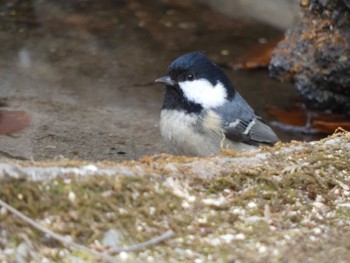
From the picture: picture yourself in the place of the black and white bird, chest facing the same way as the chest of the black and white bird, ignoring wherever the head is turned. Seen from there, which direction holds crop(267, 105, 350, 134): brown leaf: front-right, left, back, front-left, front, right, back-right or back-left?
back

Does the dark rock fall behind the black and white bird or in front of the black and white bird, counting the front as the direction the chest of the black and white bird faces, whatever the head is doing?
behind

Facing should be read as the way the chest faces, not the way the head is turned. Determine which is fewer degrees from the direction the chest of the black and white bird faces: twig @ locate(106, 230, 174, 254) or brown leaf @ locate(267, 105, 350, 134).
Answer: the twig

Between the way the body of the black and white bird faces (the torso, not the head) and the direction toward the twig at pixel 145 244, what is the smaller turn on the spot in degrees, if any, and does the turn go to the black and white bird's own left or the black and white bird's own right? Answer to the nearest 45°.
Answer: approximately 45° to the black and white bird's own left

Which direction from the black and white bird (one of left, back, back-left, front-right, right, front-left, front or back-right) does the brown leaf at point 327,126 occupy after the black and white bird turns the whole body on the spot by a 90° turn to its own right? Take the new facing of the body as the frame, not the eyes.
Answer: right

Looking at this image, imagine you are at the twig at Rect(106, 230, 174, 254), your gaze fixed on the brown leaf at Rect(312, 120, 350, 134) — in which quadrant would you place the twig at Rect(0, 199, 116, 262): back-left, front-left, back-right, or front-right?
back-left

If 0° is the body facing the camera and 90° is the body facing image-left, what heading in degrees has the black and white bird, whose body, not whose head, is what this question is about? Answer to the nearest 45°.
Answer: approximately 45°
